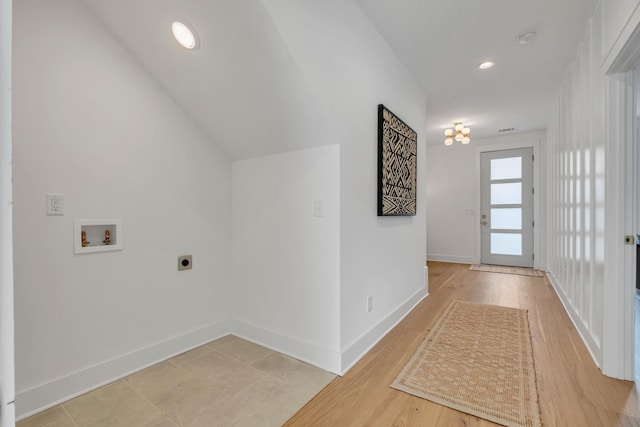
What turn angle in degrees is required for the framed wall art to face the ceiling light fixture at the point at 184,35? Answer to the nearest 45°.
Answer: approximately 135° to its right

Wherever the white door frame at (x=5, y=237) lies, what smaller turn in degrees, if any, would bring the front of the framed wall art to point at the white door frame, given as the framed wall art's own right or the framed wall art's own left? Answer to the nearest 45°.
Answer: approximately 90° to the framed wall art's own right

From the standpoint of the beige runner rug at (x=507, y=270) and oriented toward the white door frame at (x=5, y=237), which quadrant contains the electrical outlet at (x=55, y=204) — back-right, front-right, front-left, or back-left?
front-right

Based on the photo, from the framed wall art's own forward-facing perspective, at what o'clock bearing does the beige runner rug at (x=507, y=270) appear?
The beige runner rug is roughly at 10 o'clock from the framed wall art.

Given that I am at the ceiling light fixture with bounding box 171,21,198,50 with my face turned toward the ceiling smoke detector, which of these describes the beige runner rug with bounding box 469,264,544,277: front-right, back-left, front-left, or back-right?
front-left

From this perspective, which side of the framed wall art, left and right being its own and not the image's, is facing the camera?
right
